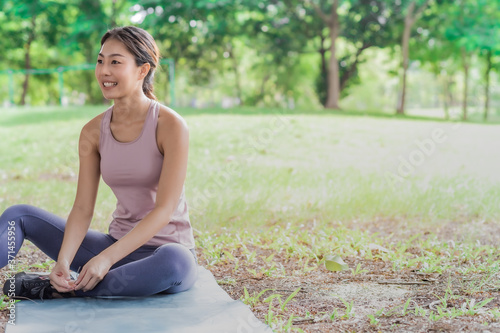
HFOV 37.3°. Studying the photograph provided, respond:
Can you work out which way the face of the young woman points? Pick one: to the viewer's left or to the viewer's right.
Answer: to the viewer's left

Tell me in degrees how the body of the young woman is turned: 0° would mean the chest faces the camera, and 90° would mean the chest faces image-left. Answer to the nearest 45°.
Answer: approximately 45°

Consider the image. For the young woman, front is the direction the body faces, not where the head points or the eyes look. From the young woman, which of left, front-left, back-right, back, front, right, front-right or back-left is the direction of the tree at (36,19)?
back-right

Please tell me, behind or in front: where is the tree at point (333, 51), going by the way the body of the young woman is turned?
behind

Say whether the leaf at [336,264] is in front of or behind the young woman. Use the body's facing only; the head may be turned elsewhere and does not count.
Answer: behind

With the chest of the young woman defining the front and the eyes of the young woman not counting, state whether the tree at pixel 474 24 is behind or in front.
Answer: behind
